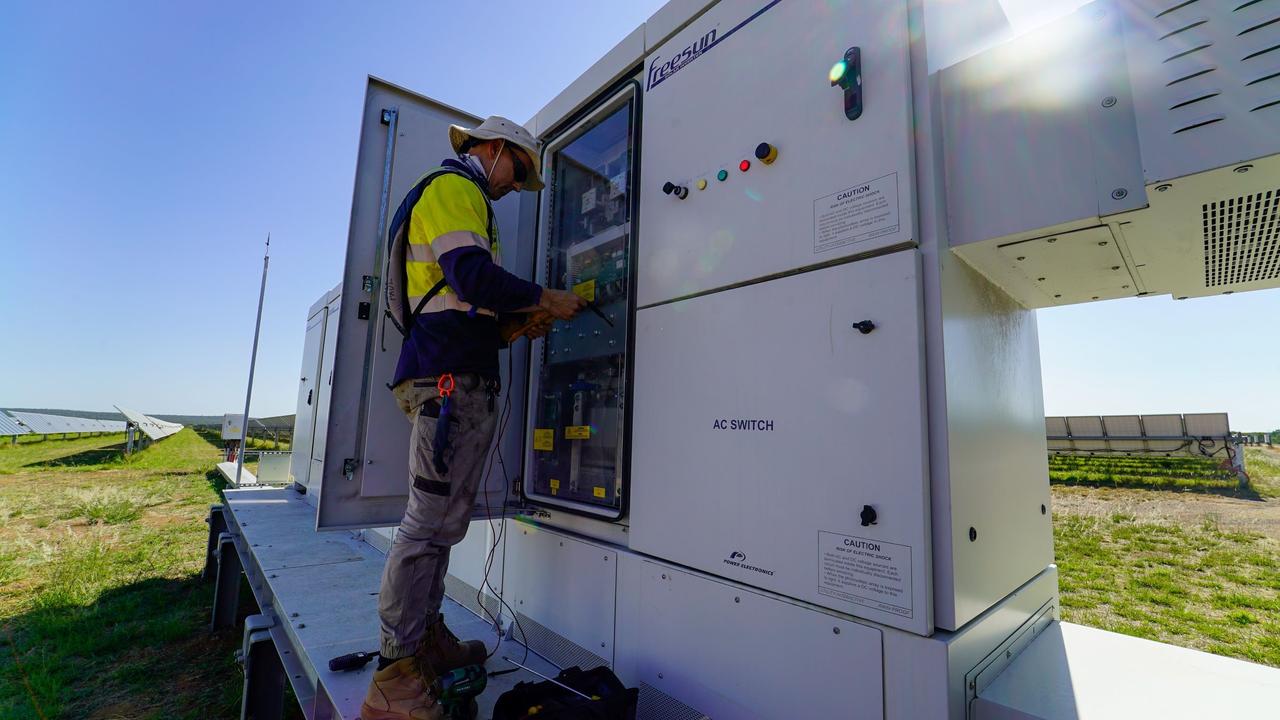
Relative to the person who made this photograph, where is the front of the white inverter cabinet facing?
facing the viewer and to the left of the viewer

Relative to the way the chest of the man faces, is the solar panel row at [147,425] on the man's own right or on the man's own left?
on the man's own left

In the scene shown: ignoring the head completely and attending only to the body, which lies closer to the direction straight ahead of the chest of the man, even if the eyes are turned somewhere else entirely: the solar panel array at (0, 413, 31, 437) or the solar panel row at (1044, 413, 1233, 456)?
the solar panel row

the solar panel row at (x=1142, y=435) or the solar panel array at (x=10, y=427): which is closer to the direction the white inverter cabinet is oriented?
the solar panel array

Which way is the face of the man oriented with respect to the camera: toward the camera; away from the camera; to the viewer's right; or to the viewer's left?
to the viewer's right

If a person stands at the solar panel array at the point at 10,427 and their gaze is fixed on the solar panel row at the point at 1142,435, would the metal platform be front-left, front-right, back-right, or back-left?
front-right

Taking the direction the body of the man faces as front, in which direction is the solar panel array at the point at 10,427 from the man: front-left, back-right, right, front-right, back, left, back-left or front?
back-left

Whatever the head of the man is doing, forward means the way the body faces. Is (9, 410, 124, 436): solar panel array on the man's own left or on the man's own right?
on the man's own left

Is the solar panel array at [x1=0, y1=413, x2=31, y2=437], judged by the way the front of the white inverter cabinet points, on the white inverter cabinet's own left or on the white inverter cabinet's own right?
on the white inverter cabinet's own right

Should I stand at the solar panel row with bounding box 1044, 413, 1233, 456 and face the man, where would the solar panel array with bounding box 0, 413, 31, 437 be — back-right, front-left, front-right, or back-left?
front-right

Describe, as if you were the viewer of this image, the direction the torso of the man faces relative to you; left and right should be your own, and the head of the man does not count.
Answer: facing to the right of the viewer

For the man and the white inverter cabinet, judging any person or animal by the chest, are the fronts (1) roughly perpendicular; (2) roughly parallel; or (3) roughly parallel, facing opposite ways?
roughly parallel, facing opposite ways
